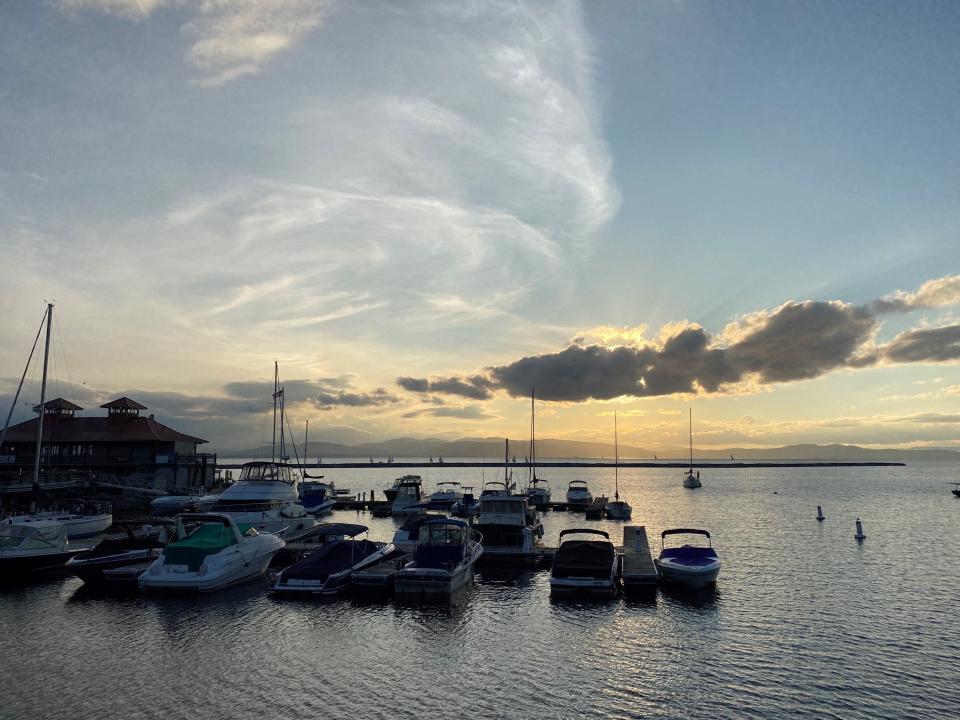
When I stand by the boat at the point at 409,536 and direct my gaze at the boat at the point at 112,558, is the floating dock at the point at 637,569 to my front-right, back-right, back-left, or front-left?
back-left

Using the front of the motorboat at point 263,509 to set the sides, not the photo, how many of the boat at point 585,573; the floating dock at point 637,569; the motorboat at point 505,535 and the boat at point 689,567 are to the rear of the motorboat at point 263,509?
4
